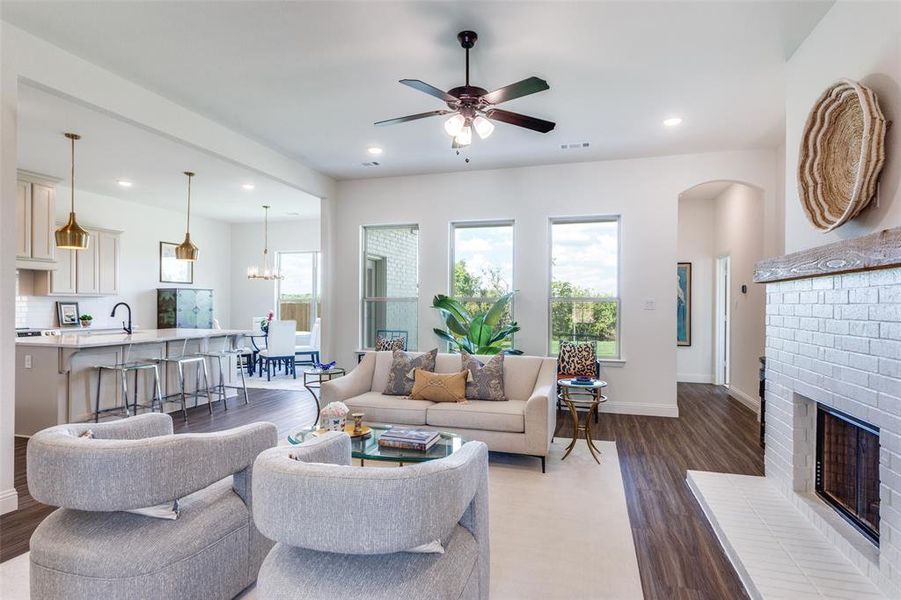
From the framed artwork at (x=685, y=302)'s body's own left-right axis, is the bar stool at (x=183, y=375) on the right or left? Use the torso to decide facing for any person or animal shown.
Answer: on its right

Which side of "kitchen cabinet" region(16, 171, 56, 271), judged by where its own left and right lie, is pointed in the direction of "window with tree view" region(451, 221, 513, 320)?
front

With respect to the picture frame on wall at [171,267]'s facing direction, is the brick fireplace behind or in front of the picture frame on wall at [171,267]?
in front

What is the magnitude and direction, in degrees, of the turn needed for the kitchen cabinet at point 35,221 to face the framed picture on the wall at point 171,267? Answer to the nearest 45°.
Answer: approximately 90° to its left

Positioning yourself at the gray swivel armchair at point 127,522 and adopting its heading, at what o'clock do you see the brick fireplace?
The brick fireplace is roughly at 2 o'clock from the gray swivel armchair.

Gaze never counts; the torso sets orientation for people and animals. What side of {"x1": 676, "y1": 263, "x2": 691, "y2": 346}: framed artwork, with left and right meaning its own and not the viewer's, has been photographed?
front

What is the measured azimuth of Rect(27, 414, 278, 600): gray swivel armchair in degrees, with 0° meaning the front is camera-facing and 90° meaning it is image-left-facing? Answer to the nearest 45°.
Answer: approximately 225°

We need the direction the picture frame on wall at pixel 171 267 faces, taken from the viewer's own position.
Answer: facing the viewer and to the right of the viewer

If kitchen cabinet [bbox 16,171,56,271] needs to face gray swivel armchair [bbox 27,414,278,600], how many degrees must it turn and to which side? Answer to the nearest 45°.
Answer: approximately 45° to its right

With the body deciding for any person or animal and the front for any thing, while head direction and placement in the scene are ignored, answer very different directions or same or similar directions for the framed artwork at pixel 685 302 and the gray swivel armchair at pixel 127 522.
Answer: very different directions

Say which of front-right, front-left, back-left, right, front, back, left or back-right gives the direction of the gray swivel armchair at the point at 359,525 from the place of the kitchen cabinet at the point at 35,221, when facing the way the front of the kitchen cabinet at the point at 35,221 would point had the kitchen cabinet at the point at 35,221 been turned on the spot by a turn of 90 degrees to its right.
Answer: front-left
